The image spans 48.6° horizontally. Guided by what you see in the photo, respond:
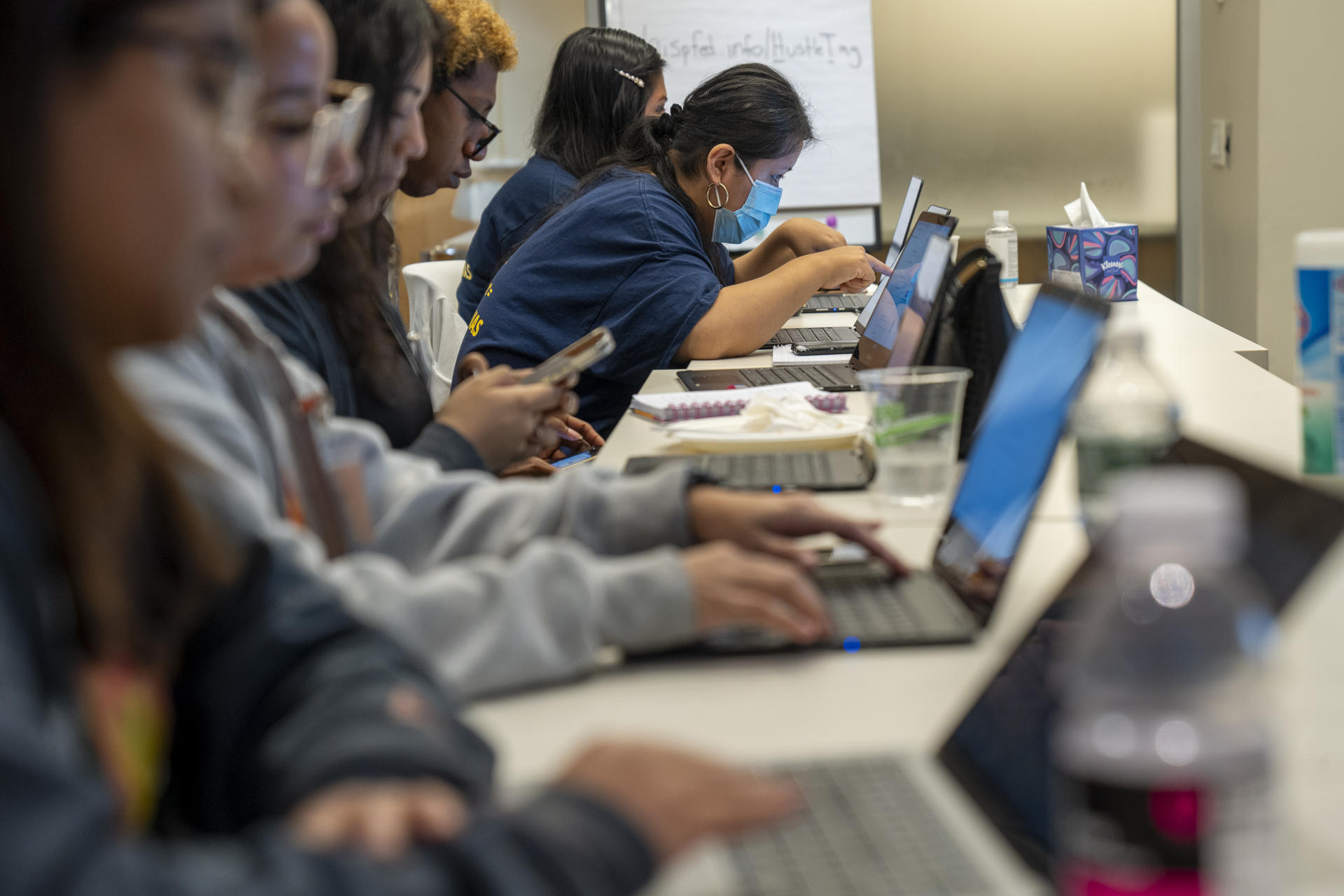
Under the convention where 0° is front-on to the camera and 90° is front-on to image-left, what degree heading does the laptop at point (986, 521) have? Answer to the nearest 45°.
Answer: approximately 90°

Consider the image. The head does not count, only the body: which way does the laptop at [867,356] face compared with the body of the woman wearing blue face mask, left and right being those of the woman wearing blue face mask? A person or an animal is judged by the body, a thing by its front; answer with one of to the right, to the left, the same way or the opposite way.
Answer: the opposite way

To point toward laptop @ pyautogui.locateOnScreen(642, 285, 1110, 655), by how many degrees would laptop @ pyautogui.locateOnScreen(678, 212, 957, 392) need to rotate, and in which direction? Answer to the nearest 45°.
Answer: approximately 90° to its left

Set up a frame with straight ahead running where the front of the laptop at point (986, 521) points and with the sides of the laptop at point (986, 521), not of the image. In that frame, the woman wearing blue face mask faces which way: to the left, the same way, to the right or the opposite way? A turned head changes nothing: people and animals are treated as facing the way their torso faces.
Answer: the opposite way

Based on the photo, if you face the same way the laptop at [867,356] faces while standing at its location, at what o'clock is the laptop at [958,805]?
the laptop at [958,805] is roughly at 9 o'clock from the laptop at [867,356].

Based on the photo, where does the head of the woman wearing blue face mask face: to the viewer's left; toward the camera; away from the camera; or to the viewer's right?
to the viewer's right

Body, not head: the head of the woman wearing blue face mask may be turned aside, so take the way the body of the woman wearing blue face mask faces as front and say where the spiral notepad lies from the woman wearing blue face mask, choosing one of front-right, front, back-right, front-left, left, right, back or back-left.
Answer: right

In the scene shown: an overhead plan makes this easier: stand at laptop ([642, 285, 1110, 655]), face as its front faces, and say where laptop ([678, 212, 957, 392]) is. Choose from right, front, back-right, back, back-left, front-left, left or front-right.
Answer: right

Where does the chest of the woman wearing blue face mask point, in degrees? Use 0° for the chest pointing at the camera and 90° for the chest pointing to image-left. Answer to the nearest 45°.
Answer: approximately 270°

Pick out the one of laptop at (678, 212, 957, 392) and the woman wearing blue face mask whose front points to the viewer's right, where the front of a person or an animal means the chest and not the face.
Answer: the woman wearing blue face mask

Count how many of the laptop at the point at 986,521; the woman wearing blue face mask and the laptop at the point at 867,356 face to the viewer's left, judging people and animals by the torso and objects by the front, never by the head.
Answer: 2

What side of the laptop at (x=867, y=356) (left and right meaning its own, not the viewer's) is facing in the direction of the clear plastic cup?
left

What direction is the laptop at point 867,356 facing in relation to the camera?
to the viewer's left

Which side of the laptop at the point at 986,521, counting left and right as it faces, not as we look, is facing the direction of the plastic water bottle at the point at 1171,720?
left
